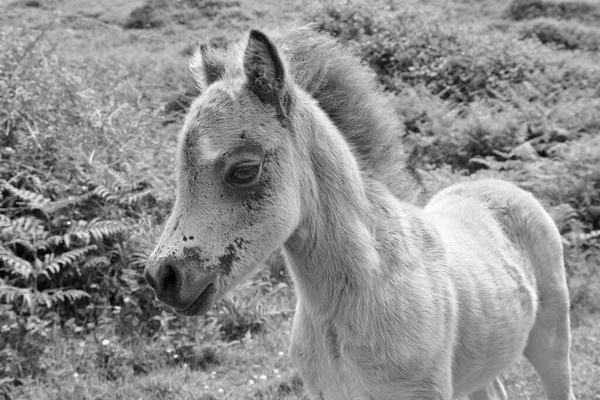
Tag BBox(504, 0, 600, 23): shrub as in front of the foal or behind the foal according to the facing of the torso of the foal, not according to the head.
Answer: behind

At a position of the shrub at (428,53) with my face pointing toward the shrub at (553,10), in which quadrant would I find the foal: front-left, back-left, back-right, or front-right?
back-right

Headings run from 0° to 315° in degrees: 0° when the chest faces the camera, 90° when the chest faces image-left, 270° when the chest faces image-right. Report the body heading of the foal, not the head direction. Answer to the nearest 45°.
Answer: approximately 45°

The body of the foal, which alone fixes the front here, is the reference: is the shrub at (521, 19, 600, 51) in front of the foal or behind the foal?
behind

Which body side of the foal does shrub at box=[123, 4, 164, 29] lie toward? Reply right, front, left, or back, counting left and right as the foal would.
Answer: right

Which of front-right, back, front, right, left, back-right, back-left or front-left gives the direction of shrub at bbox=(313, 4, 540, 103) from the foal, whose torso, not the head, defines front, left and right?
back-right
